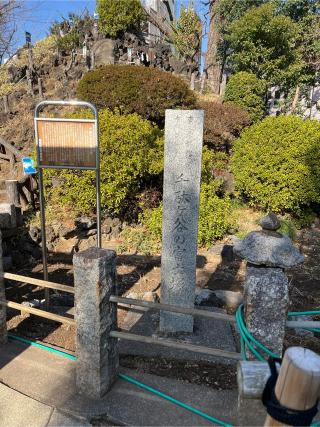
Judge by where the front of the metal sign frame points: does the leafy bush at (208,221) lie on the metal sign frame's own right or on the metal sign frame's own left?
on the metal sign frame's own left

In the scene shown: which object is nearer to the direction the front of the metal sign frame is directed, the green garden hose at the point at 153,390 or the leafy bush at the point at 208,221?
the green garden hose

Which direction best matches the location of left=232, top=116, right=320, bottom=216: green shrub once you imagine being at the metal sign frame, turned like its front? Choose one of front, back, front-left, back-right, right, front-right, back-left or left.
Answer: back-left

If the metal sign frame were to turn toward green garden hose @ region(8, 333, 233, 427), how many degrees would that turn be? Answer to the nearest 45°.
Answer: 0° — it already faces it

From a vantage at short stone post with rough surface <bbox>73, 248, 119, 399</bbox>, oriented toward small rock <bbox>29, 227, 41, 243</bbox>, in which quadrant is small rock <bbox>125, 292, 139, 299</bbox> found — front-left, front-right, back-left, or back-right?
front-right

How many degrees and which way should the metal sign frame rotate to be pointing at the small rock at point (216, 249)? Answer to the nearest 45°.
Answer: approximately 135° to its left

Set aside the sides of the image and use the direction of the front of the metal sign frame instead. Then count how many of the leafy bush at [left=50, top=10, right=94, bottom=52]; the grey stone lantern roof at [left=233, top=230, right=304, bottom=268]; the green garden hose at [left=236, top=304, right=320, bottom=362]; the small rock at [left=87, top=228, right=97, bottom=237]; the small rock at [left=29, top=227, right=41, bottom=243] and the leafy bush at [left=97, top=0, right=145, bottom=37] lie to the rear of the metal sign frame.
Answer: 4

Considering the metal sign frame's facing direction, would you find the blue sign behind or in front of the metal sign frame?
behind

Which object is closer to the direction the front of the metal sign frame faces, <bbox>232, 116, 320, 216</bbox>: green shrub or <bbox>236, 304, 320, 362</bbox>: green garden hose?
the green garden hose

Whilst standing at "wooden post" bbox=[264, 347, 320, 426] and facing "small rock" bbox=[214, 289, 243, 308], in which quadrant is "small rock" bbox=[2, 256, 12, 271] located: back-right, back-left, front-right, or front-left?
front-left

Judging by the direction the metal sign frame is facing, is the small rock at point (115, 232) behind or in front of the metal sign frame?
behind

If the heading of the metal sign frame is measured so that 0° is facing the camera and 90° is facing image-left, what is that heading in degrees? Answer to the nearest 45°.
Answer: approximately 0°

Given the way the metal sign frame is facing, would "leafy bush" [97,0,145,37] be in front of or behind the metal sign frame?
behind

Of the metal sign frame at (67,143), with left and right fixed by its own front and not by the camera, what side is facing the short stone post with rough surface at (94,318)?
front

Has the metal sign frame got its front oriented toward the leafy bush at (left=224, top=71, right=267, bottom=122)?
no

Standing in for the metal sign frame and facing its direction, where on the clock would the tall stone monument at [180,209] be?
The tall stone monument is roughly at 10 o'clock from the metal sign frame.

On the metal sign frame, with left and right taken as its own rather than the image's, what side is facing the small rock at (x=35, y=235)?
back

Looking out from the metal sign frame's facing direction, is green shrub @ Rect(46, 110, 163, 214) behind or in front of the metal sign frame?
behind

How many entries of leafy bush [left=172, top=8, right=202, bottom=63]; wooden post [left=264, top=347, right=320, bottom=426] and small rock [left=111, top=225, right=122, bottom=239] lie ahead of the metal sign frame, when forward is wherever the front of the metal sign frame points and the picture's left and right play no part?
1

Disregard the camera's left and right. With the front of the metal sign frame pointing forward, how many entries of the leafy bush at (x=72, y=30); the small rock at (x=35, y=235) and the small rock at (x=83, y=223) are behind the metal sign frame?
3
